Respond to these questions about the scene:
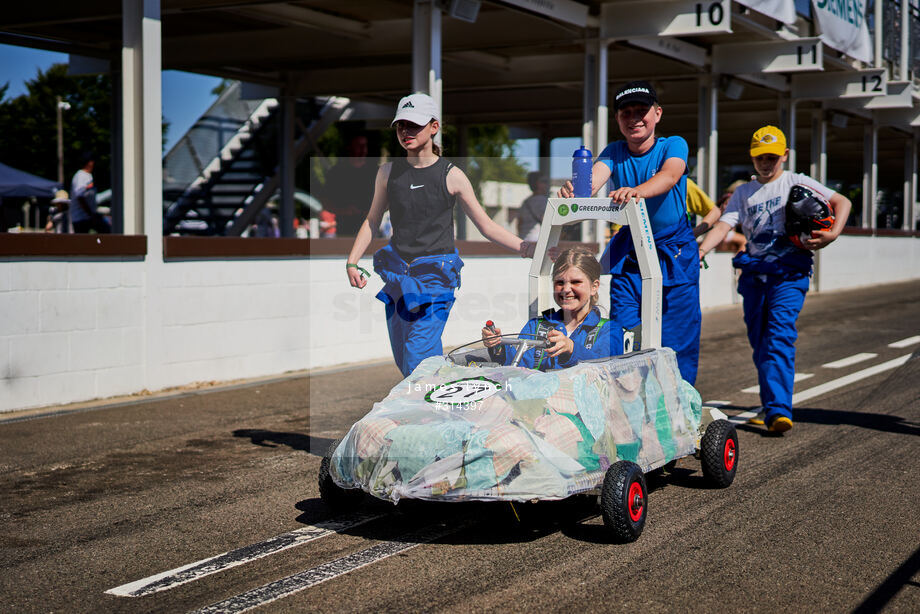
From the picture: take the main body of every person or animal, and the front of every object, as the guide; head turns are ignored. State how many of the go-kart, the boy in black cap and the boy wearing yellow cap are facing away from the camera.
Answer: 0

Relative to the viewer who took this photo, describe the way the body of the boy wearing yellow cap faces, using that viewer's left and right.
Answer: facing the viewer

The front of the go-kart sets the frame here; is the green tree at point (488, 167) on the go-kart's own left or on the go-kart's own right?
on the go-kart's own right

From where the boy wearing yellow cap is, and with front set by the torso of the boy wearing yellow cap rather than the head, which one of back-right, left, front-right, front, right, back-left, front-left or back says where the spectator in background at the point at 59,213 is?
back-right

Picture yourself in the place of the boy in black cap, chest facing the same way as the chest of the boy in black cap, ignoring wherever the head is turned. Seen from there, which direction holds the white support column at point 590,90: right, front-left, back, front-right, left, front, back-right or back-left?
back-right

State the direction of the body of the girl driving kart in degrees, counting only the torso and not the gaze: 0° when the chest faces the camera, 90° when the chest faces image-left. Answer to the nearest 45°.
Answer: approximately 45°

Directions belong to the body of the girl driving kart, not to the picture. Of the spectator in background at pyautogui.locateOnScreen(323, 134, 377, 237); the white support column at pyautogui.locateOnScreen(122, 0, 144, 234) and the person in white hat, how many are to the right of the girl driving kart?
3

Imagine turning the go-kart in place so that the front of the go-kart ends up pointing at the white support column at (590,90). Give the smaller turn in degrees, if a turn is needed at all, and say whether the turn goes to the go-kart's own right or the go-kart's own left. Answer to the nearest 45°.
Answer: approximately 135° to the go-kart's own right
